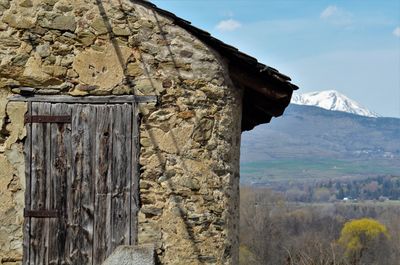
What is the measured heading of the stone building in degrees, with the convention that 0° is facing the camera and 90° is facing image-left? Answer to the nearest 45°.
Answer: approximately 0°
